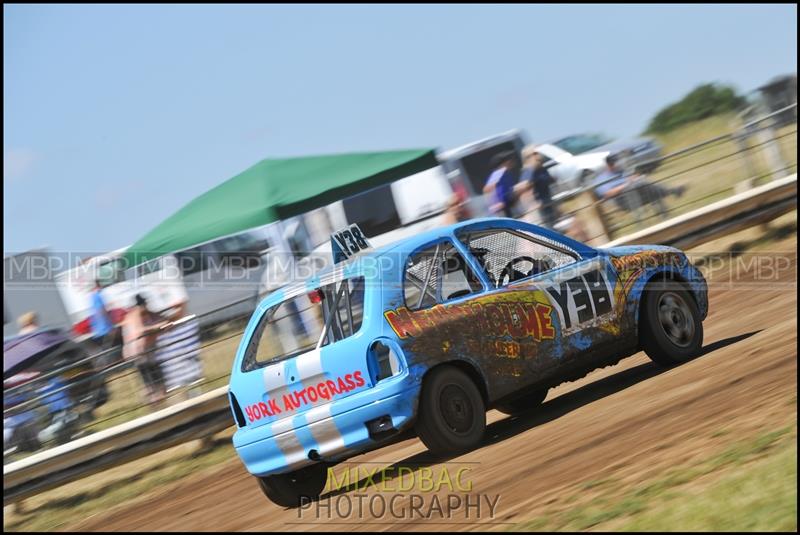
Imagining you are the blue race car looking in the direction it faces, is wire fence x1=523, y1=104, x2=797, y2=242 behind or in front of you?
in front

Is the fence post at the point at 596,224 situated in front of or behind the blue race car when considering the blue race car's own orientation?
in front

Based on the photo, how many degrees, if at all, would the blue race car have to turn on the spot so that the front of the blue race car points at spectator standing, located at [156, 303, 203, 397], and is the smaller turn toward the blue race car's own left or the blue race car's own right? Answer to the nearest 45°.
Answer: approximately 90° to the blue race car's own left

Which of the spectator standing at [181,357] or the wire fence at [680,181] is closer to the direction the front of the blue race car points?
the wire fence

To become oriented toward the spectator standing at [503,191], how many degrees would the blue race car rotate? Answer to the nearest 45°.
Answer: approximately 45° to its left

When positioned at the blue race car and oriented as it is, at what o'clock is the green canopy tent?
The green canopy tent is roughly at 10 o'clock from the blue race car.

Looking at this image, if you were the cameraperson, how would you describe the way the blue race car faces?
facing away from the viewer and to the right of the viewer

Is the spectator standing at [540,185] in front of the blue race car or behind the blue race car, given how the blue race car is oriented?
in front
